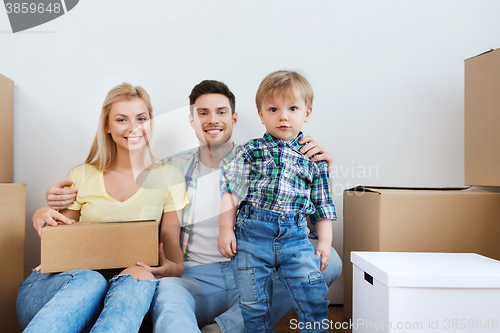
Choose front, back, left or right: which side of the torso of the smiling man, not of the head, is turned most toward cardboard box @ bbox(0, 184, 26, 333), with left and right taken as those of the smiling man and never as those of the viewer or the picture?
right

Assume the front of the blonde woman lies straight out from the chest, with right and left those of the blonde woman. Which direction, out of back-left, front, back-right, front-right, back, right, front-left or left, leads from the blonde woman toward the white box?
front-left

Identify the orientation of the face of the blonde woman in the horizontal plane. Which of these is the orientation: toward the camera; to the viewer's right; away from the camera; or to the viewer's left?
toward the camera

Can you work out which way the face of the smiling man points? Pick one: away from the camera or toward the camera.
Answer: toward the camera

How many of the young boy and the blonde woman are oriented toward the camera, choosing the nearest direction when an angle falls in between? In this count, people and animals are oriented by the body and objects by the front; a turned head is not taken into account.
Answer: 2

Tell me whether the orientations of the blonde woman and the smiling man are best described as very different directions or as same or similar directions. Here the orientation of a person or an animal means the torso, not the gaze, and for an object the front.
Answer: same or similar directions

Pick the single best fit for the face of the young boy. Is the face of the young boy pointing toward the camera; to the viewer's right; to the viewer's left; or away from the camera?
toward the camera

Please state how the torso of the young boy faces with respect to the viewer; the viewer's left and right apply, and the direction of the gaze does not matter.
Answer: facing the viewer

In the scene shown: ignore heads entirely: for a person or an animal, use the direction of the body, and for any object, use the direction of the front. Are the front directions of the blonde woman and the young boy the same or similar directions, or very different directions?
same or similar directions

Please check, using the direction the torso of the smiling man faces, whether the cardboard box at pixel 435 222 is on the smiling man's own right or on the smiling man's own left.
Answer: on the smiling man's own left
